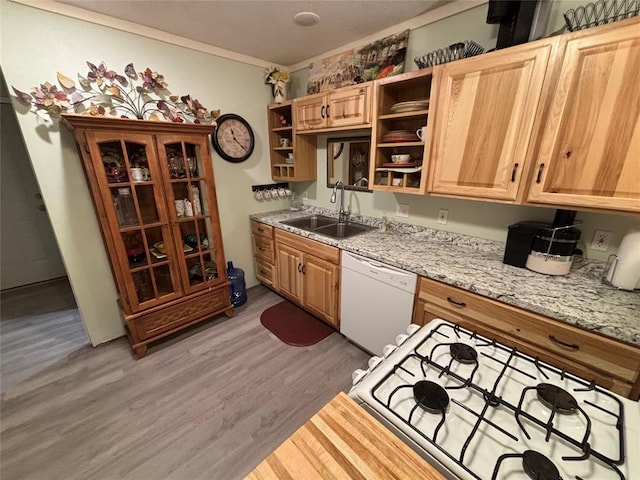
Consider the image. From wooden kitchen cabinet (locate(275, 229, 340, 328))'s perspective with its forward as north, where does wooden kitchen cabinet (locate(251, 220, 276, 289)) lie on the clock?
wooden kitchen cabinet (locate(251, 220, 276, 289)) is roughly at 3 o'clock from wooden kitchen cabinet (locate(275, 229, 340, 328)).

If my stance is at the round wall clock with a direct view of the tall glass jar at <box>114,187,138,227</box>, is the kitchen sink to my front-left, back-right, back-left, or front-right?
back-left

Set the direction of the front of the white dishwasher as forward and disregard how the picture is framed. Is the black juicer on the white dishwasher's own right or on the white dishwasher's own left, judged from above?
on the white dishwasher's own left

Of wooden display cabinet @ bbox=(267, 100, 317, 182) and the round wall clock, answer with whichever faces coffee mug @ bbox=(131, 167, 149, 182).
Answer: the wooden display cabinet

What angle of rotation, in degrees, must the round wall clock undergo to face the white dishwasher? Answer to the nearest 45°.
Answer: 0° — it already faces it

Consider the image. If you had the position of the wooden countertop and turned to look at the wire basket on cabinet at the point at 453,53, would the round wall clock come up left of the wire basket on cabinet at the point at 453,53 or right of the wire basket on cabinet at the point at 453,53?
left

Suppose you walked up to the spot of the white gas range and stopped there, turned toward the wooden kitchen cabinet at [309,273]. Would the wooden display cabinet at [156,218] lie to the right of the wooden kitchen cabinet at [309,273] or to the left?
left

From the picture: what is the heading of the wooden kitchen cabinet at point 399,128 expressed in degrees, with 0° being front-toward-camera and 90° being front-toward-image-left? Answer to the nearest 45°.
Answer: approximately 45°

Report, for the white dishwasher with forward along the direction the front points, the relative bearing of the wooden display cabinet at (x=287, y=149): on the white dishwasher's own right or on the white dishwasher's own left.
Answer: on the white dishwasher's own right

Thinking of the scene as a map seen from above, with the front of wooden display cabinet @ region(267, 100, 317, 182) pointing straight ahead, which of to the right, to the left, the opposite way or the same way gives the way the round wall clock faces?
to the left
